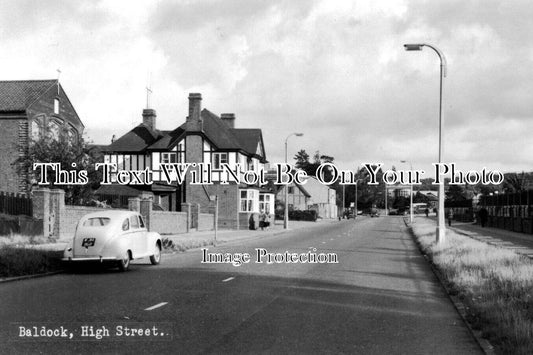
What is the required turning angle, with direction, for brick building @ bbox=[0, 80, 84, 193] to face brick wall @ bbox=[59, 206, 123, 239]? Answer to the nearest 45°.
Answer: approximately 45° to its right

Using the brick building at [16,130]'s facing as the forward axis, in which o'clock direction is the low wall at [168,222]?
The low wall is roughly at 12 o'clock from the brick building.

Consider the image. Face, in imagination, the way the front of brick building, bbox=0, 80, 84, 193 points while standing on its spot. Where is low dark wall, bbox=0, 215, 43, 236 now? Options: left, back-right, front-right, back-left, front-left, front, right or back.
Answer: front-right

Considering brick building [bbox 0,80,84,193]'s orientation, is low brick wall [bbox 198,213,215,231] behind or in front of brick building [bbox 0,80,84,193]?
in front

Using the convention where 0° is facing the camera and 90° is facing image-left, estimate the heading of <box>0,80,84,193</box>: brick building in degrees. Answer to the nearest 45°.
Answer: approximately 315°

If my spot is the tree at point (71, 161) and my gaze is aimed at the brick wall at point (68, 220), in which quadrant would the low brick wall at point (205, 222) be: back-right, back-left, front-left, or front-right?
back-left

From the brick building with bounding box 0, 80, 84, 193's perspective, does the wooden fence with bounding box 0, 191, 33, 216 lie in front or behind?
in front
